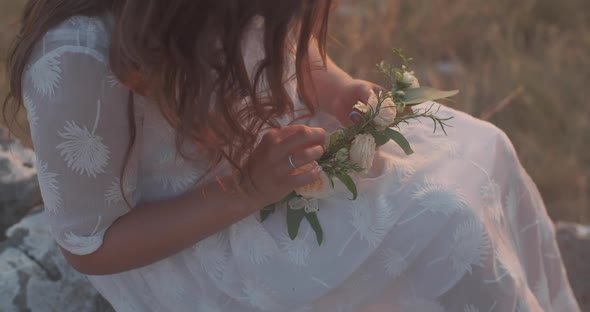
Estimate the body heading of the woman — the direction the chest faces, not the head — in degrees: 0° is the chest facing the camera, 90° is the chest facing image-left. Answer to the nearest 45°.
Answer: approximately 270°

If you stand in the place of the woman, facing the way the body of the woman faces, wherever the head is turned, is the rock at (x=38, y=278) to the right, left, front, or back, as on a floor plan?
back
